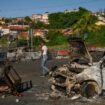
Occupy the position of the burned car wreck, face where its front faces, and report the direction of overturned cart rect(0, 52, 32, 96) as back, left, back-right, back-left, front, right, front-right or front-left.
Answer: front-right

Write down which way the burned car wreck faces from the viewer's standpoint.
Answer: facing the viewer and to the left of the viewer
